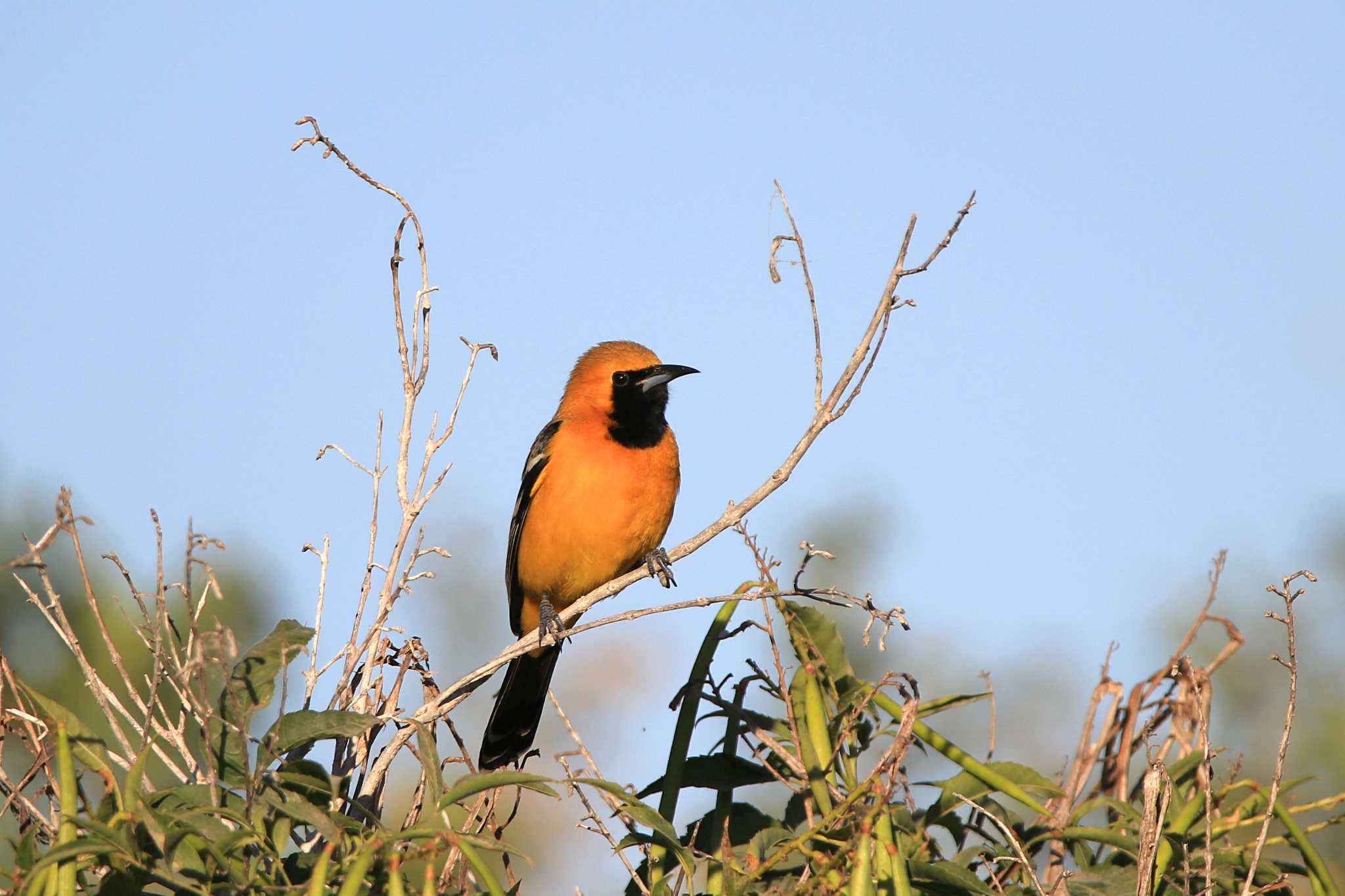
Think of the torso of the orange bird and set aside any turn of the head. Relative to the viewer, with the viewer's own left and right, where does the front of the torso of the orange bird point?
facing the viewer and to the right of the viewer

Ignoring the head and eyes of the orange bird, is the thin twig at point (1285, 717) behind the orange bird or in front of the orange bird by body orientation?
in front
